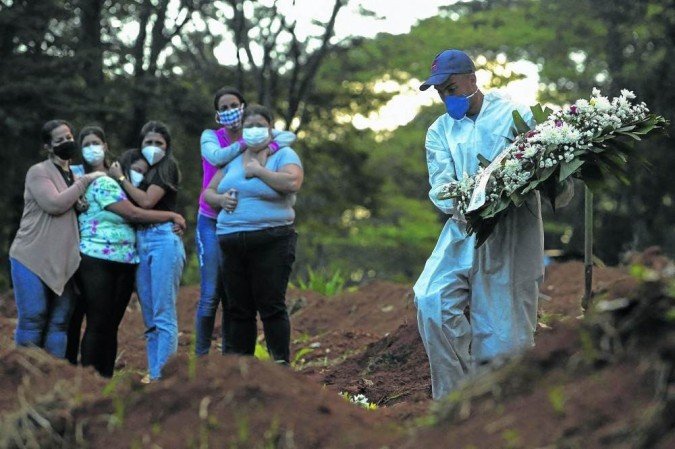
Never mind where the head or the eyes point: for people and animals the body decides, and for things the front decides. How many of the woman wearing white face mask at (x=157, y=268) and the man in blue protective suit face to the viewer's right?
0

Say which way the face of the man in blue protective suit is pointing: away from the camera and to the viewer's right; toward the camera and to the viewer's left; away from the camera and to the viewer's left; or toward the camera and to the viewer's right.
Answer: toward the camera and to the viewer's left

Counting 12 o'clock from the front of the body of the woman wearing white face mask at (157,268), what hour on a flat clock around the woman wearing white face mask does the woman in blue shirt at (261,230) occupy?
The woman in blue shirt is roughly at 8 o'clock from the woman wearing white face mask.

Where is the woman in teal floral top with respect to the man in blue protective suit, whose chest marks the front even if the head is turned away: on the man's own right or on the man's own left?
on the man's own right

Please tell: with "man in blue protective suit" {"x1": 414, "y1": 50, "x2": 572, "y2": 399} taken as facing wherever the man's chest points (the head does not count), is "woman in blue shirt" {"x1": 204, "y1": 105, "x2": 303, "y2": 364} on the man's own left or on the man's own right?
on the man's own right

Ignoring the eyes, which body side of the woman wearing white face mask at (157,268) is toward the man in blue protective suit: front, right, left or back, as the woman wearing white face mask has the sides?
left

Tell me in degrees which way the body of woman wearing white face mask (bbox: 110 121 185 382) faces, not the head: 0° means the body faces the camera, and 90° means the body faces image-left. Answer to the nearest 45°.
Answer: approximately 45°

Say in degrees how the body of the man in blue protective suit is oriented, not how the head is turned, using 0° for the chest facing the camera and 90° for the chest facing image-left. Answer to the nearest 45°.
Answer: approximately 45°
